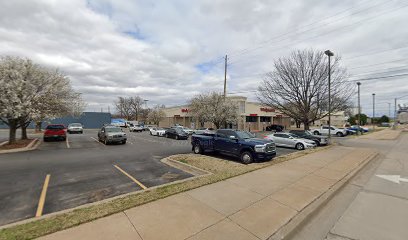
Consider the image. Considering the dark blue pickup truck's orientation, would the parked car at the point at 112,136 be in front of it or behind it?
behind

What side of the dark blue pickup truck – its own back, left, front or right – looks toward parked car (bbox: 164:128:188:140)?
back

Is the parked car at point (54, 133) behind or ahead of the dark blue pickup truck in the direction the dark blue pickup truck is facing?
behind

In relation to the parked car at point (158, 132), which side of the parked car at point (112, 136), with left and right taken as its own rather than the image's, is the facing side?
left

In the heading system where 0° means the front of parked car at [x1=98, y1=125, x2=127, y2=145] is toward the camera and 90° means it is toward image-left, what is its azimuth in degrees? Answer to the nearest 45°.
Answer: approximately 315°

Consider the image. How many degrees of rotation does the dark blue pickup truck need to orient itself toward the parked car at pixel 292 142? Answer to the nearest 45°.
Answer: approximately 90° to its left

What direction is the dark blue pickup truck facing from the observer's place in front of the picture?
facing the viewer and to the right of the viewer
